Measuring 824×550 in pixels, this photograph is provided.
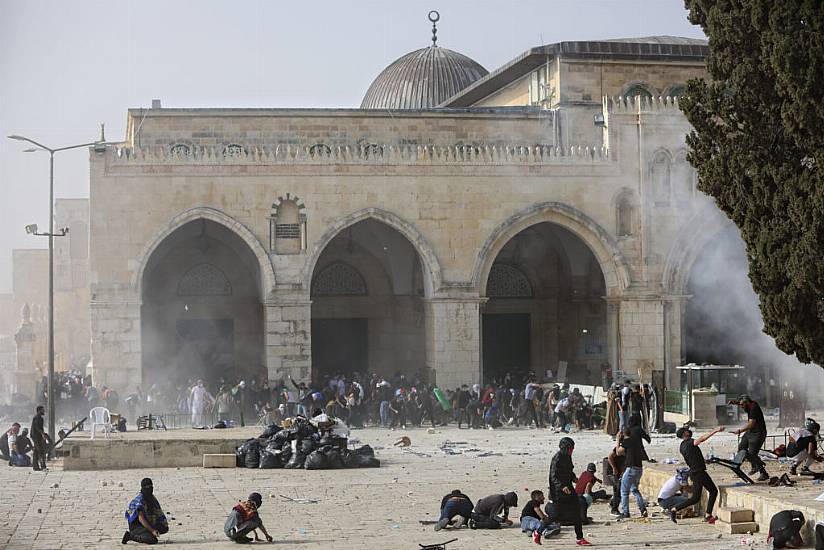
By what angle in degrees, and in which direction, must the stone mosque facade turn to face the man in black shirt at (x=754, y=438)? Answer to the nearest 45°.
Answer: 0° — it already faces them

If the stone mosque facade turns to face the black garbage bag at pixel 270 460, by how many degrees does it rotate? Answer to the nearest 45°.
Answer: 0° — it already faces it

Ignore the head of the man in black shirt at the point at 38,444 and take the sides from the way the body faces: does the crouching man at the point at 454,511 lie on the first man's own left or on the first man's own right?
on the first man's own right

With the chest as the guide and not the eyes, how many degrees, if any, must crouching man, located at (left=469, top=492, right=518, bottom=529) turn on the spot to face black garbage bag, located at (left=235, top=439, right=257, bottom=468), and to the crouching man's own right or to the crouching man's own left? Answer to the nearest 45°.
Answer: approximately 135° to the crouching man's own left

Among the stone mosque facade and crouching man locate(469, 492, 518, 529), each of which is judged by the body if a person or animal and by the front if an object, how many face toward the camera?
1

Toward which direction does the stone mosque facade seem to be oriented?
toward the camera

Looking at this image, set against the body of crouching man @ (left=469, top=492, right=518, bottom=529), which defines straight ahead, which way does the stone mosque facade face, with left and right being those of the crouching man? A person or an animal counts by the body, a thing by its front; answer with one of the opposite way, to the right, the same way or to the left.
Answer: to the right

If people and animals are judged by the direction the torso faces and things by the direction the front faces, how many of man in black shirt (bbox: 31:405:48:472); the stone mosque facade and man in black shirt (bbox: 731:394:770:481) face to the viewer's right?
1

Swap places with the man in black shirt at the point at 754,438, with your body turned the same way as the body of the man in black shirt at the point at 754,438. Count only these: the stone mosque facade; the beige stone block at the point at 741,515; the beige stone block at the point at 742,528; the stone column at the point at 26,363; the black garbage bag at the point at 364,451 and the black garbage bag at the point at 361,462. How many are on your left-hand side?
2

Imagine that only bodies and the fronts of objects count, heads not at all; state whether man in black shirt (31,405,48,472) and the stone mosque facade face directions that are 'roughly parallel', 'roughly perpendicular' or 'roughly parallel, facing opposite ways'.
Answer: roughly perpendicular

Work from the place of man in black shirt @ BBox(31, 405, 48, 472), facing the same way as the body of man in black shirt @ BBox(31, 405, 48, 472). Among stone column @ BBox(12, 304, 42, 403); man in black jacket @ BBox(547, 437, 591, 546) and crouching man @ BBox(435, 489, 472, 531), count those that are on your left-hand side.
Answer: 1

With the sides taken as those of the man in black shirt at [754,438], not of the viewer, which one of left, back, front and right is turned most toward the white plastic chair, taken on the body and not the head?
front

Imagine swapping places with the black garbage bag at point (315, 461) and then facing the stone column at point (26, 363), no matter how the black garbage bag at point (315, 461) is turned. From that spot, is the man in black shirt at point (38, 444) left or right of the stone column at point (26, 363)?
left

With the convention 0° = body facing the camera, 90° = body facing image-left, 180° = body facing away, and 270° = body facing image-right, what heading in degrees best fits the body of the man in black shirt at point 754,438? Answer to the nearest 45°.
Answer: approximately 90°

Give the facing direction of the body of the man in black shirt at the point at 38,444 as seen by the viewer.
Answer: to the viewer's right

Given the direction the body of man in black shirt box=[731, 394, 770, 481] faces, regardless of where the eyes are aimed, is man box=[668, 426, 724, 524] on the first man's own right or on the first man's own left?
on the first man's own left

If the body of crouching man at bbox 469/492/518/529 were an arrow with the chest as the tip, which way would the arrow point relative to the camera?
to the viewer's right

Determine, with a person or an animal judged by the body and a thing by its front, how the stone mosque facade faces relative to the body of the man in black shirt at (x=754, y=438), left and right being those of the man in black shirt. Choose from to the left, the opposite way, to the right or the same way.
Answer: to the left

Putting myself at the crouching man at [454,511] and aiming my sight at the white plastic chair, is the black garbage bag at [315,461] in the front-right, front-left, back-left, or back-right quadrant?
front-right
